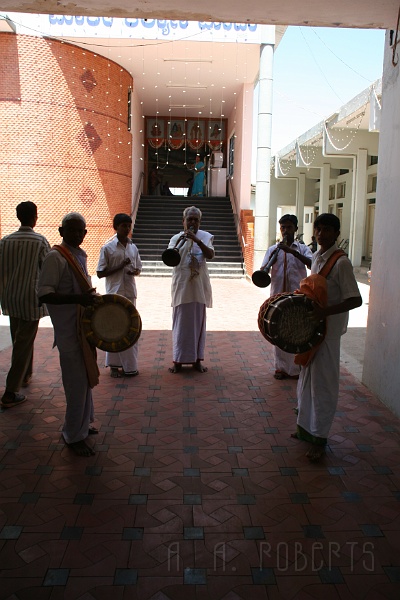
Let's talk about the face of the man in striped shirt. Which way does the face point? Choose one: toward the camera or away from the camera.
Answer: away from the camera

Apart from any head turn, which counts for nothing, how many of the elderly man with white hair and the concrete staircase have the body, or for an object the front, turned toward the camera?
2

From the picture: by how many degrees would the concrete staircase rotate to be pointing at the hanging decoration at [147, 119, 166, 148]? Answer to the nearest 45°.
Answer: approximately 180°

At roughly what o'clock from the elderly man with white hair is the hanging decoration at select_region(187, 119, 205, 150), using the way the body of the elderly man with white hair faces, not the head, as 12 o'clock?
The hanging decoration is roughly at 6 o'clock from the elderly man with white hair.

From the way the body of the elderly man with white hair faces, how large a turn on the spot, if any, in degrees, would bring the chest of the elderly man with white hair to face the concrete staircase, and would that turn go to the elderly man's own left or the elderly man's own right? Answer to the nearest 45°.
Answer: approximately 180°

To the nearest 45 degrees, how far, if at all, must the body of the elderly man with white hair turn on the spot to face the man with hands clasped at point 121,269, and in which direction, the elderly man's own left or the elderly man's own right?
approximately 90° to the elderly man's own right

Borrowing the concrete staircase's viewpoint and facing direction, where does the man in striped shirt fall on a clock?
The man in striped shirt is roughly at 12 o'clock from the concrete staircase.

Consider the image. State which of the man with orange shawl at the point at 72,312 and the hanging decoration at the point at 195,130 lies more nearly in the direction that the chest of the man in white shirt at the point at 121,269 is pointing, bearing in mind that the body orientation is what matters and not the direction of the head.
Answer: the man with orange shawl

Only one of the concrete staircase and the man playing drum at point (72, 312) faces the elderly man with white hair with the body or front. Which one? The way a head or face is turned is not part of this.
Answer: the concrete staircase

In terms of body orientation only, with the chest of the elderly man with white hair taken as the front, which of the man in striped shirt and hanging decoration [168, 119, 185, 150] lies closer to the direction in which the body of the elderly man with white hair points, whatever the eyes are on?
the man in striped shirt

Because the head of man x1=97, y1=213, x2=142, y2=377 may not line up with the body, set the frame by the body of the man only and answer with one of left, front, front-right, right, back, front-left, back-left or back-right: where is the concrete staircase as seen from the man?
back-left
